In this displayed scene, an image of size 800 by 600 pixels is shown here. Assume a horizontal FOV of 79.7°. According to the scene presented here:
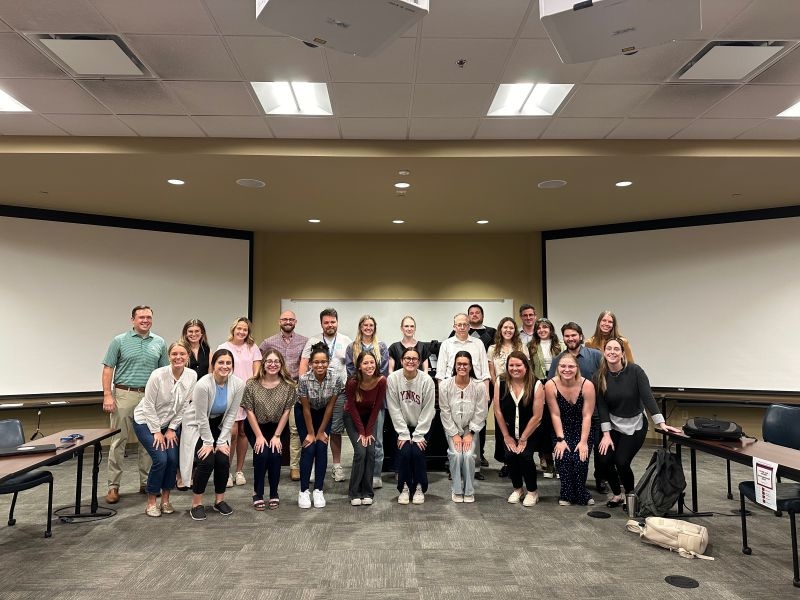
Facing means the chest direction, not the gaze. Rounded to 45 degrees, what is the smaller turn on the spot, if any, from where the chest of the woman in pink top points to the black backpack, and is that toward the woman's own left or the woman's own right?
approximately 45° to the woman's own left

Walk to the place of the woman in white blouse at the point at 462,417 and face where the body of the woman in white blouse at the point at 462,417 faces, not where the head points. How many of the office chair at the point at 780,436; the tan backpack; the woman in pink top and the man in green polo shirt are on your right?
2

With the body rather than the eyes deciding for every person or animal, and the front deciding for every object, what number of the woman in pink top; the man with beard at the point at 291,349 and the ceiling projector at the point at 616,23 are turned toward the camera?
2

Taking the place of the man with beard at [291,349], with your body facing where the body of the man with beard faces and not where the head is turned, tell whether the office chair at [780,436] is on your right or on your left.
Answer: on your left

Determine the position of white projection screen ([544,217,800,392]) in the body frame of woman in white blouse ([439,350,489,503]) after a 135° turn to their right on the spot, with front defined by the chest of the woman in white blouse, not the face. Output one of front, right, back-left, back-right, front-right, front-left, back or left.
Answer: right

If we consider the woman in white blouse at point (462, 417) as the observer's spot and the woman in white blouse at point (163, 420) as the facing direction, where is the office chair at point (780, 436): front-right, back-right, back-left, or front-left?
back-left

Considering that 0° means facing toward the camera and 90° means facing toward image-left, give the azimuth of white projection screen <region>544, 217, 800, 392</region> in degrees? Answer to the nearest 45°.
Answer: approximately 45°

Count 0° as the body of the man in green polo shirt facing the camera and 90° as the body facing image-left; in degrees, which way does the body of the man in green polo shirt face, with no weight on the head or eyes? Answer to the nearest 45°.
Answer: approximately 0°

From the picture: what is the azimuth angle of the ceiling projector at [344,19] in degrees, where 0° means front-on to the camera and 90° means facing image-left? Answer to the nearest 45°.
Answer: approximately 135°

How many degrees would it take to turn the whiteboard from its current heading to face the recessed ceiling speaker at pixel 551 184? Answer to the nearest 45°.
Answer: approximately 45° to its left

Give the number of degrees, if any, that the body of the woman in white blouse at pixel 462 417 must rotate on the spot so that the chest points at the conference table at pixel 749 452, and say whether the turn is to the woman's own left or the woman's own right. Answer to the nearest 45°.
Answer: approximately 45° to the woman's own left
